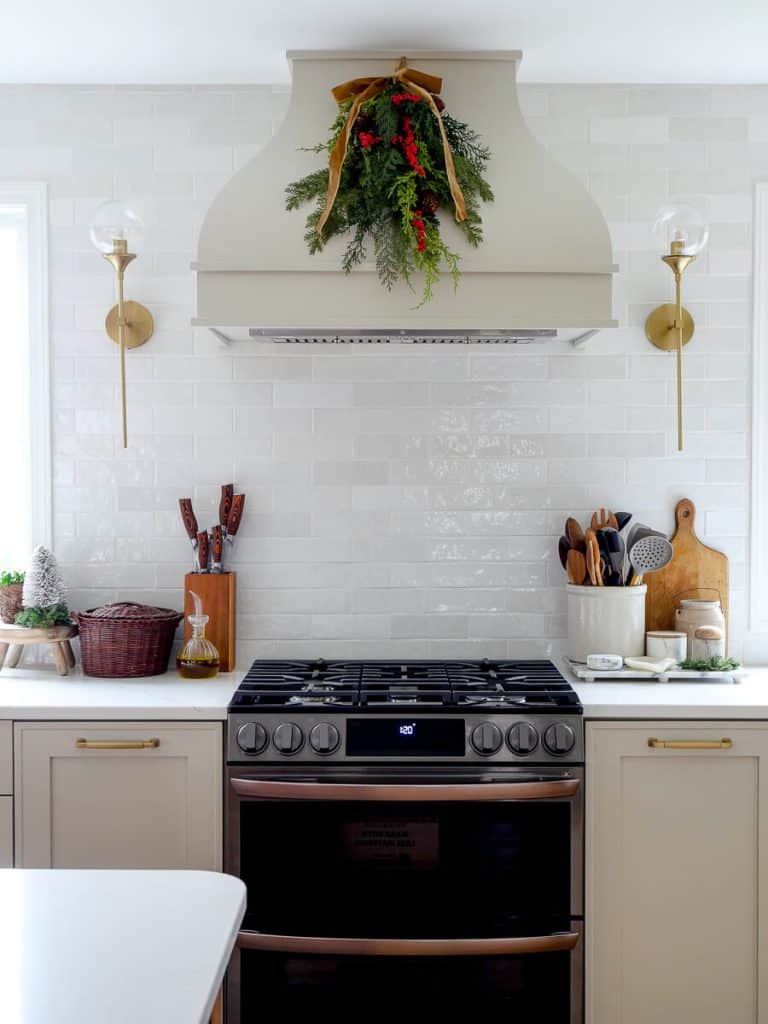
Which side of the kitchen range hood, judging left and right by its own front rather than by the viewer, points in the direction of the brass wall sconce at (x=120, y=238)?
right

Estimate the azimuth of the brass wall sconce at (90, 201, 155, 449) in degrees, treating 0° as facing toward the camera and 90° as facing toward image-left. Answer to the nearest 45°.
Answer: approximately 0°

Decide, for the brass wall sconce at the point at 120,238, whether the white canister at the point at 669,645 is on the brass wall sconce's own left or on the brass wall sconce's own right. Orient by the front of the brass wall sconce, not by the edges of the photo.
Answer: on the brass wall sconce's own left

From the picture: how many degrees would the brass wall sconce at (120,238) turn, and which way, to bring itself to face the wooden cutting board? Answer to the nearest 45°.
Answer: approximately 90° to its left

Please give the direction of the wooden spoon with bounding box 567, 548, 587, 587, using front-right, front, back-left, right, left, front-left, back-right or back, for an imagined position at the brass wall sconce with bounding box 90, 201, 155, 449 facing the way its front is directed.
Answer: left

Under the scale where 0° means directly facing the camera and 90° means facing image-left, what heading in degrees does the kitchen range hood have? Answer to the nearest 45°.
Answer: approximately 0°
